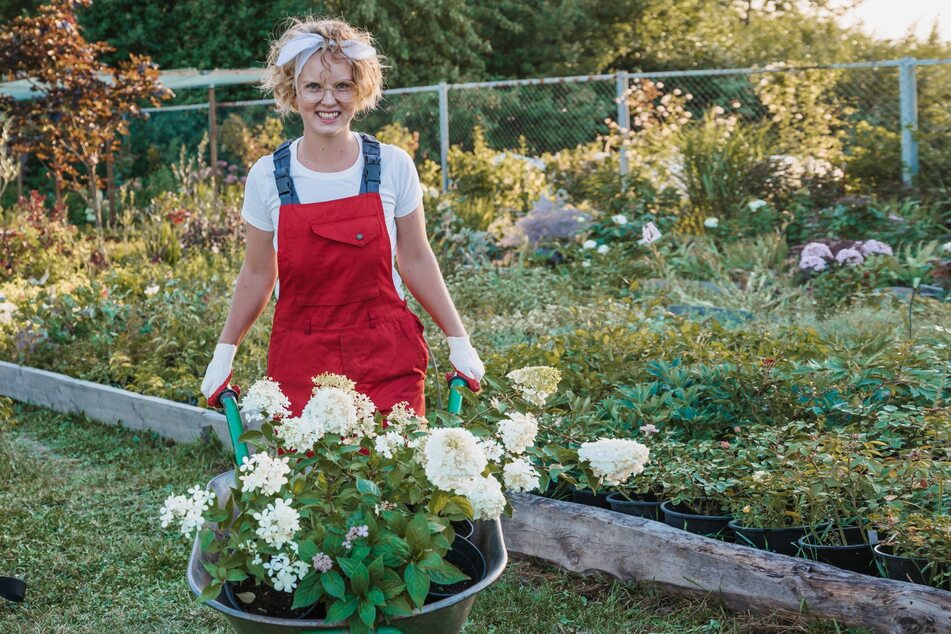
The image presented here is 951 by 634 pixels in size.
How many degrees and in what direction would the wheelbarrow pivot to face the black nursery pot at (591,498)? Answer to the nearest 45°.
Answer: approximately 135° to its left

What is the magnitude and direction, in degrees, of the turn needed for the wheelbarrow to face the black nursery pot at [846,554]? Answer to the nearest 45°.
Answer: approximately 135° to its left

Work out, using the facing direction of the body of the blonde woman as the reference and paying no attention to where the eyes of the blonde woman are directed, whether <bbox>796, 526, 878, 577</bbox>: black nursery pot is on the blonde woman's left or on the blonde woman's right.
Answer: on the blonde woman's left

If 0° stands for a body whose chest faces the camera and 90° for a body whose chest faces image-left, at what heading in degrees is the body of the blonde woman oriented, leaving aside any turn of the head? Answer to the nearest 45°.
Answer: approximately 0°

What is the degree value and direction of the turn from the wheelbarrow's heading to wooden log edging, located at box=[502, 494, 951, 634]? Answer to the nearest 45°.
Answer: approximately 135° to its left

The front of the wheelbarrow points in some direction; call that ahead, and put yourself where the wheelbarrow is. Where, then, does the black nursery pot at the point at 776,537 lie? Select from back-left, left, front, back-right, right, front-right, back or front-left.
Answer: back-left

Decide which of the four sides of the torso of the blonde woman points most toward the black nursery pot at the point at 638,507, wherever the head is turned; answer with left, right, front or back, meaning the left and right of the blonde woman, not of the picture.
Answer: left

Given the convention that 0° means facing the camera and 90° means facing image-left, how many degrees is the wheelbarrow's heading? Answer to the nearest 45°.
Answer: approximately 0°
